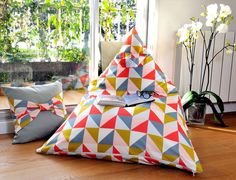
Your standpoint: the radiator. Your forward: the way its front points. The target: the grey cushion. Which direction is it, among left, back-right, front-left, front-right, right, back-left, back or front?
front

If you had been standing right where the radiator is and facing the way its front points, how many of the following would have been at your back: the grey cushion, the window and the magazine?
0

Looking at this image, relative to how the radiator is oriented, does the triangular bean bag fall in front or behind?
in front

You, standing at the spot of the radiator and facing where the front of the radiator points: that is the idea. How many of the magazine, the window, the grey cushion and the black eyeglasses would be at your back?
0

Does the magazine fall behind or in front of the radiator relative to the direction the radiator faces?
in front

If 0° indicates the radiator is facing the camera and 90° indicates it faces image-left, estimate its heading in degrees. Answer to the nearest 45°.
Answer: approximately 45°

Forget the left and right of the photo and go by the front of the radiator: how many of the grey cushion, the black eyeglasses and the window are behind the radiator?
0
